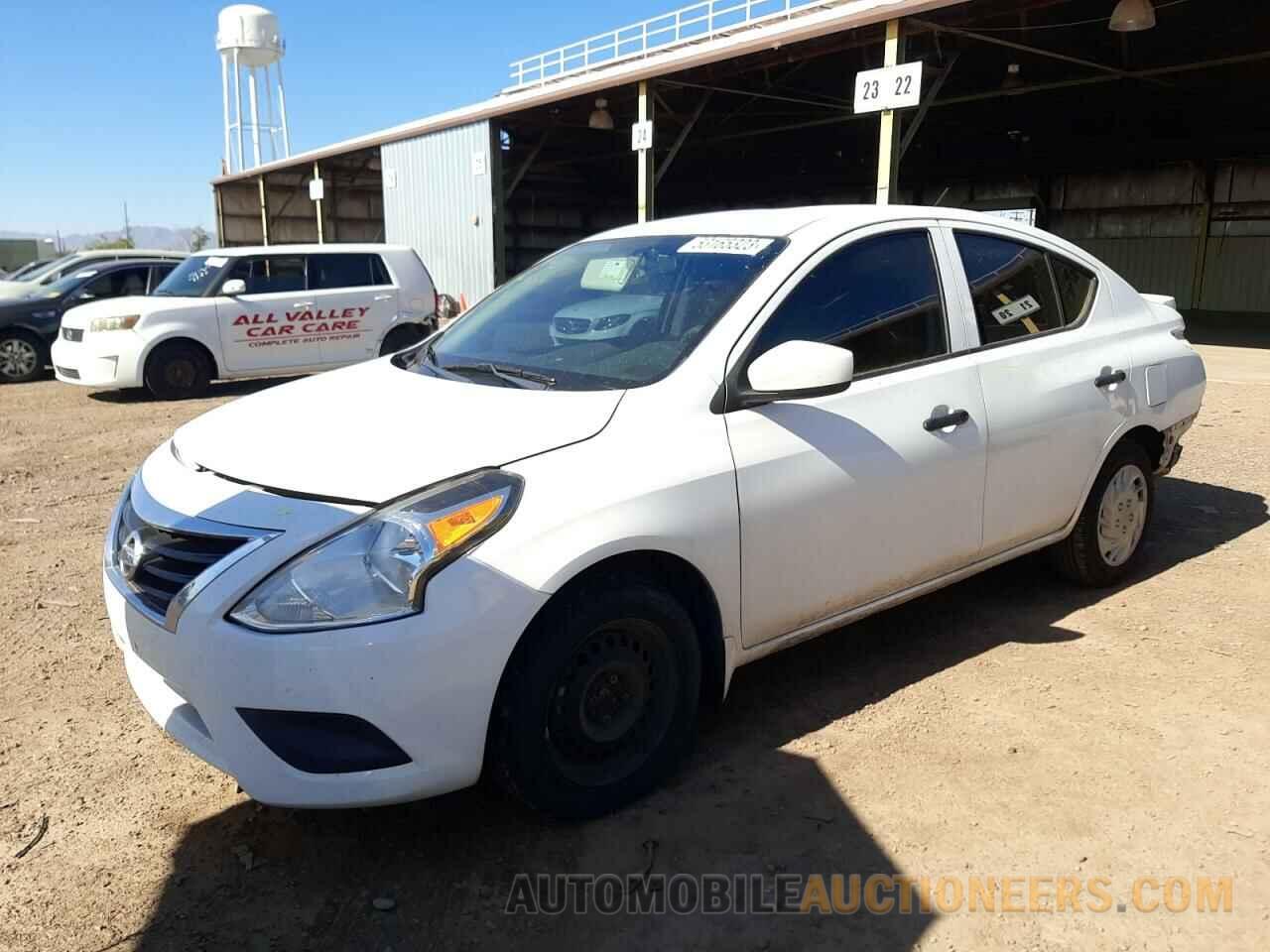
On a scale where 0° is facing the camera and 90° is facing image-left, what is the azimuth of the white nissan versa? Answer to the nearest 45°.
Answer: approximately 45°

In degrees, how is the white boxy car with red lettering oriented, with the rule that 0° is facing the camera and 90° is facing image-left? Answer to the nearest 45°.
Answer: approximately 45°

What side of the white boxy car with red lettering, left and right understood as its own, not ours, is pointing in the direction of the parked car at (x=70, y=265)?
right

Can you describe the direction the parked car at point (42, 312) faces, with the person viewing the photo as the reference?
facing to the left of the viewer

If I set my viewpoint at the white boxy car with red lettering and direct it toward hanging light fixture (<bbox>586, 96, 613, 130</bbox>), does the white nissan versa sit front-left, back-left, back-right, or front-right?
back-right

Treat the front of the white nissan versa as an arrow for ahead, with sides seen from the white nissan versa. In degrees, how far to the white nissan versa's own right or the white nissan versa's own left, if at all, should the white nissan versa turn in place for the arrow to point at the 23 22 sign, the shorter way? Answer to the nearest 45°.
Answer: approximately 135° to the white nissan versa's own right

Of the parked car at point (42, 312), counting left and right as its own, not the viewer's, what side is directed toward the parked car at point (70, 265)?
right

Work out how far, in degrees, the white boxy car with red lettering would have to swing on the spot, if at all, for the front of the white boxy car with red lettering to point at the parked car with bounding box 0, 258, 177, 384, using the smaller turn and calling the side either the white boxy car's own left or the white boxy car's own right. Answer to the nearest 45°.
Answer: approximately 90° to the white boxy car's own right

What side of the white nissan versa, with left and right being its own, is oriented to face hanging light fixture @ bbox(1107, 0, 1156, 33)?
back
